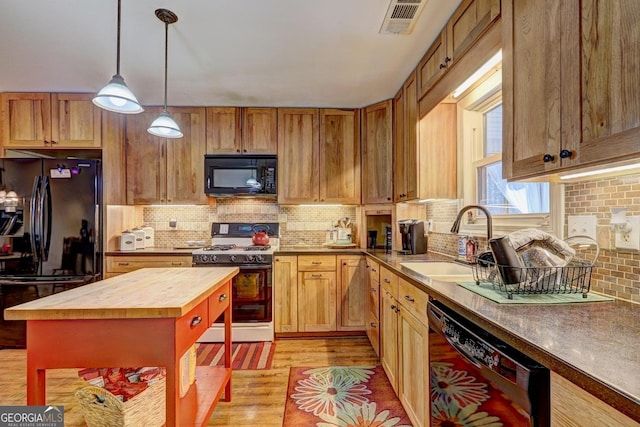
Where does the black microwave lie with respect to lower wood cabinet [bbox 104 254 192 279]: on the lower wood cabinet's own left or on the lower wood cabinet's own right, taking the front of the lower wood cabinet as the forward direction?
on the lower wood cabinet's own left

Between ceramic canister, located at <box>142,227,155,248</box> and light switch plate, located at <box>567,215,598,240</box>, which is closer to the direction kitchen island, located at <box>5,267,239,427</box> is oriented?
the light switch plate

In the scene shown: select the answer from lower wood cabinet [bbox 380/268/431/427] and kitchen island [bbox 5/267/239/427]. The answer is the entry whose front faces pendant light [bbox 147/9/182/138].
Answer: the lower wood cabinet

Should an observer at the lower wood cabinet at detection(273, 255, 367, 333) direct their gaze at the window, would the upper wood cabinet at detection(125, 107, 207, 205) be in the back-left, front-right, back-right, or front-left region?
back-right

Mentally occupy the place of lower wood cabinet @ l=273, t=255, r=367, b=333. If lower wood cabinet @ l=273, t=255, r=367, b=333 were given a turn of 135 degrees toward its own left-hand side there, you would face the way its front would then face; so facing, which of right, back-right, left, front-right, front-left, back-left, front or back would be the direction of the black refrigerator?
back-left

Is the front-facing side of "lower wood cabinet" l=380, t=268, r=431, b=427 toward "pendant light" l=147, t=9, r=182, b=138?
yes

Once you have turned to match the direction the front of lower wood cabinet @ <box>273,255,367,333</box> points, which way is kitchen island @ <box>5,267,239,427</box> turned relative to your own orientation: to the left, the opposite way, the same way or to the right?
to the left

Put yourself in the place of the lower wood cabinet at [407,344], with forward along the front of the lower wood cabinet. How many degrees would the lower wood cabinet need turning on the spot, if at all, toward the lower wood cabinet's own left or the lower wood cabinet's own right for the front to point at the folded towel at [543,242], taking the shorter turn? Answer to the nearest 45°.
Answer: approximately 135° to the lower wood cabinet's own left

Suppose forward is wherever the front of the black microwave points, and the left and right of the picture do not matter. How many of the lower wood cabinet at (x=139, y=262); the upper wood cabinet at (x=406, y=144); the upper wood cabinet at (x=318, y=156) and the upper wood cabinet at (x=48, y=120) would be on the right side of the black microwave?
2

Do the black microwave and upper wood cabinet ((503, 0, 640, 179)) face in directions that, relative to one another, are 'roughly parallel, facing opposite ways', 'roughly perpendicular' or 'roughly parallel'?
roughly perpendicular
